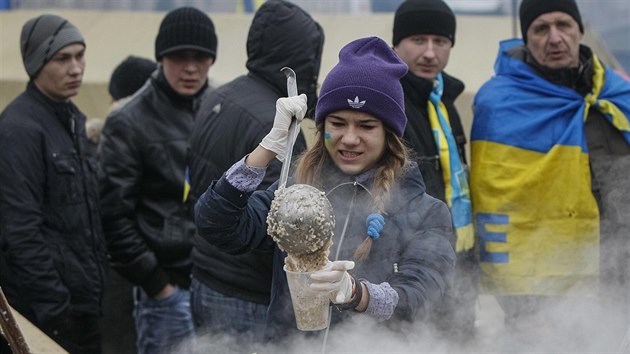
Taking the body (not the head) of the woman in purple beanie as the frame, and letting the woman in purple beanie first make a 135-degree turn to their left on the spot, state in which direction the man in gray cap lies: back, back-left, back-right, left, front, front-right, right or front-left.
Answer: left

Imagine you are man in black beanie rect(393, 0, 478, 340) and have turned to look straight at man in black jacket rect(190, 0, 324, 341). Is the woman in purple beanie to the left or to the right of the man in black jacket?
left

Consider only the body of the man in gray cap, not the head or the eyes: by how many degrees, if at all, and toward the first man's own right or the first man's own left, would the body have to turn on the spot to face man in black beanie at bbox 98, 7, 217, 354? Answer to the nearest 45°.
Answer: approximately 90° to the first man's own left

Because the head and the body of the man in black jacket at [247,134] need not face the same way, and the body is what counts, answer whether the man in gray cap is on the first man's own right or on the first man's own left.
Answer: on the first man's own left

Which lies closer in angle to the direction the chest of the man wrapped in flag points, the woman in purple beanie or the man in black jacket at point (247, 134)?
the woman in purple beanie

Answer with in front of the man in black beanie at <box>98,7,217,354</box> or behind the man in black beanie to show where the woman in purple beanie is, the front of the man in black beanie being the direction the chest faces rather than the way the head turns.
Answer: in front

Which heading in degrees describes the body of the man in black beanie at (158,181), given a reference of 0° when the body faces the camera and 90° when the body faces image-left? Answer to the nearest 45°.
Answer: approximately 315°

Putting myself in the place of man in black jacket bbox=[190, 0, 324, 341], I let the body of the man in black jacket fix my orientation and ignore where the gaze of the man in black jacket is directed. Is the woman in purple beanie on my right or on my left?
on my right

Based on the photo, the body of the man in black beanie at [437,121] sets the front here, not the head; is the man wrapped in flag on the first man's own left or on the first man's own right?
on the first man's own left

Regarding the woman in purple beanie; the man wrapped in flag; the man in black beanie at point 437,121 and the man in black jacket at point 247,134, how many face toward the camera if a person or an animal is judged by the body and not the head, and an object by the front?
3
